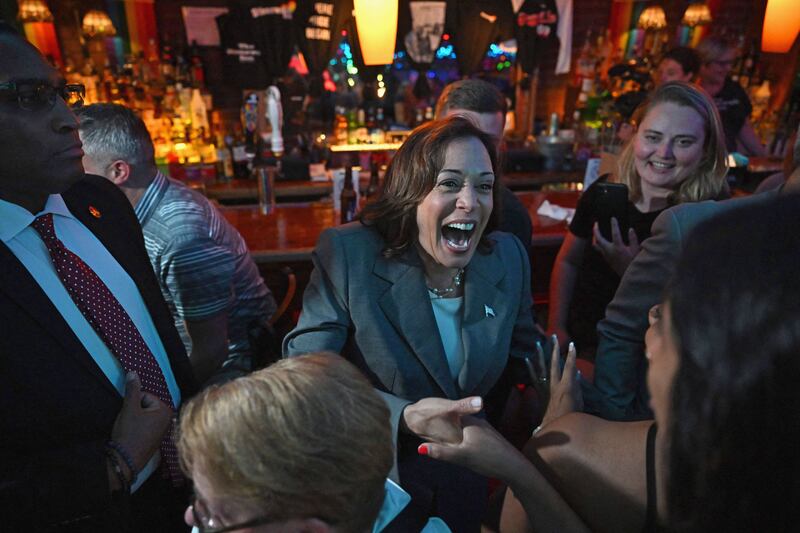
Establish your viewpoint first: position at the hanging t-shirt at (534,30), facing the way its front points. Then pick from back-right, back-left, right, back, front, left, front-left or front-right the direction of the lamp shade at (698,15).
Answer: left

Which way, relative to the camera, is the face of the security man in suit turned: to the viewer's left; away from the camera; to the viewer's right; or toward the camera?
to the viewer's right

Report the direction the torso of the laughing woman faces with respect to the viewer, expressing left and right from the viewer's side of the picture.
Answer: facing the viewer and to the right of the viewer

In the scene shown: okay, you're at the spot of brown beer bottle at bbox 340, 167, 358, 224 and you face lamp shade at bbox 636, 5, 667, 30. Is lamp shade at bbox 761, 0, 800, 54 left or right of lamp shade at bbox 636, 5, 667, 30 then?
right

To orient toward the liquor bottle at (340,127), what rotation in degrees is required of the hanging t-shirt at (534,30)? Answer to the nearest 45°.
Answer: approximately 90° to its right

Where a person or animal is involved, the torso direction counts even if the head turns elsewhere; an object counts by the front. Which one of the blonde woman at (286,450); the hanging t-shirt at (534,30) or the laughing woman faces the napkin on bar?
the hanging t-shirt

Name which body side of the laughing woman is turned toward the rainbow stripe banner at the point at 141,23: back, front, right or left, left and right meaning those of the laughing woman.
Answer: back

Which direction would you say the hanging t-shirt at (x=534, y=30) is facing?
toward the camera

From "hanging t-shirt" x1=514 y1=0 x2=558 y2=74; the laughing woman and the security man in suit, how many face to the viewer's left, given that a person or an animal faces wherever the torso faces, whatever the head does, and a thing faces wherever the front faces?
0

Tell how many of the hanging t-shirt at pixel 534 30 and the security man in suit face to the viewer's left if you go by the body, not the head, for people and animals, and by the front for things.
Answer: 0

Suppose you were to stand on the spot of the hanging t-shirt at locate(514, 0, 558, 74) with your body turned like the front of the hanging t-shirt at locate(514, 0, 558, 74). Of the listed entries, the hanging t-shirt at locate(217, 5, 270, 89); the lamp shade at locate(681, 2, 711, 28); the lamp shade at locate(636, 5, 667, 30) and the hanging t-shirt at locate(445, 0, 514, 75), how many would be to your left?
2

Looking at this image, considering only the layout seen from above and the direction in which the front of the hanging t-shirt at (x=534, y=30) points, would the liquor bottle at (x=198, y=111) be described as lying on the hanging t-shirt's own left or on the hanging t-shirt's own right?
on the hanging t-shirt's own right
